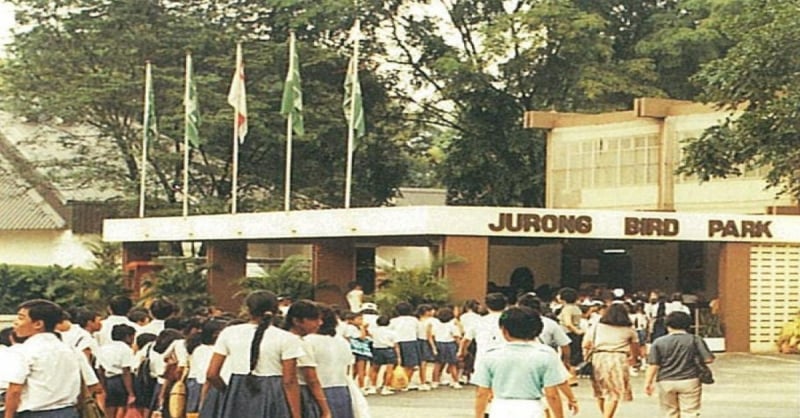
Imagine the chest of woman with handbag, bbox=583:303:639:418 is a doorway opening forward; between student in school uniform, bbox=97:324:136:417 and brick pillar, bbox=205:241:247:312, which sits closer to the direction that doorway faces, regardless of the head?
the brick pillar

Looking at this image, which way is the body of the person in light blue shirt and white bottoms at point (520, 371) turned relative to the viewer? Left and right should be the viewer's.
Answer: facing away from the viewer

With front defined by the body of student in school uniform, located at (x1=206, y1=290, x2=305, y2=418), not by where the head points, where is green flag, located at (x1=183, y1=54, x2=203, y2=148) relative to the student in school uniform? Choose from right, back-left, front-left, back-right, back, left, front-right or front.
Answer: front

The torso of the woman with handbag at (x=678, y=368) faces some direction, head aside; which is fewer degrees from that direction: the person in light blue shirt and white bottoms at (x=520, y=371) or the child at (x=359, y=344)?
the child

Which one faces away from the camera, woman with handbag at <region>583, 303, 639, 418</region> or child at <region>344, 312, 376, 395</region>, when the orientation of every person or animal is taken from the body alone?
the woman with handbag

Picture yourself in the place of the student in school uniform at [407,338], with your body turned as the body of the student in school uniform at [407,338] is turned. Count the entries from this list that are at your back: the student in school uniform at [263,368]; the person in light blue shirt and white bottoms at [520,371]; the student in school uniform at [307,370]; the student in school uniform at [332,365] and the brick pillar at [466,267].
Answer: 4

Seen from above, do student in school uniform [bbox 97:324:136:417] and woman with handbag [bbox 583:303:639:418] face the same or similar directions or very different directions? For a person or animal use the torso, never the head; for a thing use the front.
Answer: same or similar directions

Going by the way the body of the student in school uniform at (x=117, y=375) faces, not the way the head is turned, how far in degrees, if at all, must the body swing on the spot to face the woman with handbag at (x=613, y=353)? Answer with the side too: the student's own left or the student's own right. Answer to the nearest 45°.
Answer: approximately 45° to the student's own right

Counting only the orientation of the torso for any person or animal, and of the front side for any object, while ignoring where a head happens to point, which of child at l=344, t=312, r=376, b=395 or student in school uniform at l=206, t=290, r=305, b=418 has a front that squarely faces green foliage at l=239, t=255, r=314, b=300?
the student in school uniform

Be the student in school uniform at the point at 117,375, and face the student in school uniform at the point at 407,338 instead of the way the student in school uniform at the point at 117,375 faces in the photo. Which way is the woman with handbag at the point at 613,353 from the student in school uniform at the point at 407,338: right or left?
right

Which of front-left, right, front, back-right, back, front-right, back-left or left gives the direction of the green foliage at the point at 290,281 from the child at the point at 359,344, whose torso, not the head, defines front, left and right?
left

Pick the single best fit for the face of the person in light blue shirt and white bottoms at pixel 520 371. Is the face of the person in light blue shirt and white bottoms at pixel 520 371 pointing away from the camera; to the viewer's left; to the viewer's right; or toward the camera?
away from the camera

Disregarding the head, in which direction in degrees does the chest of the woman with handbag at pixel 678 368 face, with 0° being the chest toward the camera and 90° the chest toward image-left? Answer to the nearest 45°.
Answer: approximately 180°

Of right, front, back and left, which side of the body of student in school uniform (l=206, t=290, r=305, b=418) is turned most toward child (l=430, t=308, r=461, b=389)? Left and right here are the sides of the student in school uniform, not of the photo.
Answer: front

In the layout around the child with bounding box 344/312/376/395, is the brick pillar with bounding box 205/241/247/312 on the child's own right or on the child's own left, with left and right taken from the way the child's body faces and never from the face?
on the child's own left

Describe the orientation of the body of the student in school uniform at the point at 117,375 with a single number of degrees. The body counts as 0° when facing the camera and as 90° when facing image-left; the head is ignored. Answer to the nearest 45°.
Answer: approximately 225°

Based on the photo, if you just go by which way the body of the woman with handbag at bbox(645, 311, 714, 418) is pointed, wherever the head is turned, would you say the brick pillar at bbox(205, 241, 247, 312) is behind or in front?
in front
